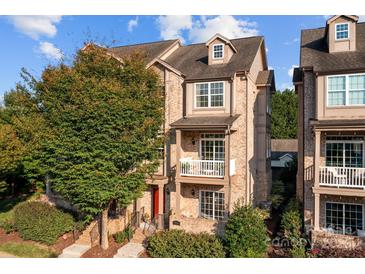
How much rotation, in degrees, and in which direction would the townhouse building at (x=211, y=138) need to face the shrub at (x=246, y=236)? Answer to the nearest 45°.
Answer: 0° — it already faces it

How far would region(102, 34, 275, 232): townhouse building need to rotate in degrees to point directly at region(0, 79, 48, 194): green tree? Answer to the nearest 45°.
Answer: approximately 90° to its right

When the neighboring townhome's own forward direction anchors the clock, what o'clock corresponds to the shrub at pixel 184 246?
The shrub is roughly at 2 o'clock from the neighboring townhome.

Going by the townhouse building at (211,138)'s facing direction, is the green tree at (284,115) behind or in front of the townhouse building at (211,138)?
behind

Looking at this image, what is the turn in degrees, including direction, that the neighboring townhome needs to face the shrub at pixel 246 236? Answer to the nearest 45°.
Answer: approximately 45° to its right

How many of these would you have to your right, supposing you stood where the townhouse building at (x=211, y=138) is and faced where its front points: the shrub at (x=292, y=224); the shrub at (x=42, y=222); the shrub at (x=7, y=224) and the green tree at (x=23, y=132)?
3

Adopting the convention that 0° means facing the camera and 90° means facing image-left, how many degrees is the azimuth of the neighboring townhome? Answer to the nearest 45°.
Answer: approximately 0°

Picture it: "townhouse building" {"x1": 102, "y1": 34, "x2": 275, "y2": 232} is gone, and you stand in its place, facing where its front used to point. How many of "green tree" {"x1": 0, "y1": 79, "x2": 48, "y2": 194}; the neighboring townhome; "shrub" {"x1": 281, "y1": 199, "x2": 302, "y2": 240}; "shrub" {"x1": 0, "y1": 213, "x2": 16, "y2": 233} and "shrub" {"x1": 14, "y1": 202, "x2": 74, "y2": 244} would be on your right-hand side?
3

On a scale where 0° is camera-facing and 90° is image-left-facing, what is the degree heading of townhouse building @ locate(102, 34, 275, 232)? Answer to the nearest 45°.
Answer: approximately 0°

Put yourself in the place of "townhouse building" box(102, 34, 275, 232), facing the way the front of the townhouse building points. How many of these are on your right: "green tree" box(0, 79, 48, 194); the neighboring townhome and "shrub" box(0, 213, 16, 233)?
2
